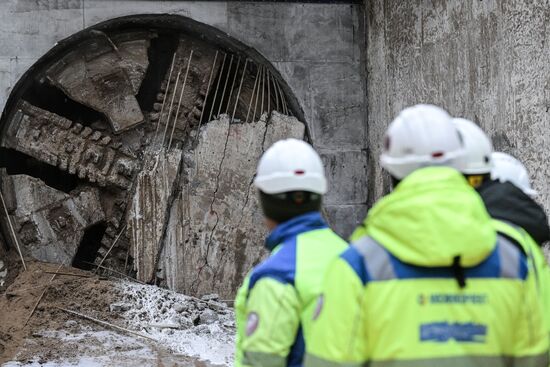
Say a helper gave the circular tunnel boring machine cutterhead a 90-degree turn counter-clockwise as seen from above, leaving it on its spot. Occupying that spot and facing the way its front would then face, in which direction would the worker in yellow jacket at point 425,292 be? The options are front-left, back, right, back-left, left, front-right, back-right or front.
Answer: right

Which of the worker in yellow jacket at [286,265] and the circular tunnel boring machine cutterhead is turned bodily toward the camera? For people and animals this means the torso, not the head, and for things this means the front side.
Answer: the circular tunnel boring machine cutterhead

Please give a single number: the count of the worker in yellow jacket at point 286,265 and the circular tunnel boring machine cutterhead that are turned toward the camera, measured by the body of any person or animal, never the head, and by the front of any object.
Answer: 1

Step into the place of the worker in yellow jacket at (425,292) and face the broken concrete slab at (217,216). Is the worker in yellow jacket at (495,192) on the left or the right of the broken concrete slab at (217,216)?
right

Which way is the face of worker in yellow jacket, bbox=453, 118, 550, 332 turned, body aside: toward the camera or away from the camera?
away from the camera

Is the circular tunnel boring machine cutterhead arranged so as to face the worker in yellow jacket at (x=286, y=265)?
yes

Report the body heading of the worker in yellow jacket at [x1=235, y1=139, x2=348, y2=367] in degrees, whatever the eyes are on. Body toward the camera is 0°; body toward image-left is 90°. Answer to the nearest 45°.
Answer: approximately 135°

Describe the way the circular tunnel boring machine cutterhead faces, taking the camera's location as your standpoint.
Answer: facing the viewer

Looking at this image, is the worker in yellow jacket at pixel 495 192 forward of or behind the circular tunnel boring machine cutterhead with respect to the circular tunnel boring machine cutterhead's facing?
forward

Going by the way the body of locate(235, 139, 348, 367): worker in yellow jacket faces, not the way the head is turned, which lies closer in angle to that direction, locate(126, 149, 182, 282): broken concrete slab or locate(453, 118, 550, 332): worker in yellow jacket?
the broken concrete slab
